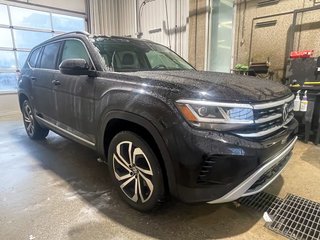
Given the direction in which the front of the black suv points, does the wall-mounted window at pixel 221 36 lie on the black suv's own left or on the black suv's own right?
on the black suv's own left

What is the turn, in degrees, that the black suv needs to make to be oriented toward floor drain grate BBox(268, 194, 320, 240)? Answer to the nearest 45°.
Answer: approximately 45° to its left

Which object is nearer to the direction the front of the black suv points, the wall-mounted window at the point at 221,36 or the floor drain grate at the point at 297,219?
the floor drain grate

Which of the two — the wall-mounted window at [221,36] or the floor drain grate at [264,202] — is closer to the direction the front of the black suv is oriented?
the floor drain grate

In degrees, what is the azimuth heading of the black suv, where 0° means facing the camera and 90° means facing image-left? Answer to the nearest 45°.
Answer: approximately 315°

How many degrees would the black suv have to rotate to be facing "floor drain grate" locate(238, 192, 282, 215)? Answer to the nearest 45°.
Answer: approximately 45° to its left
